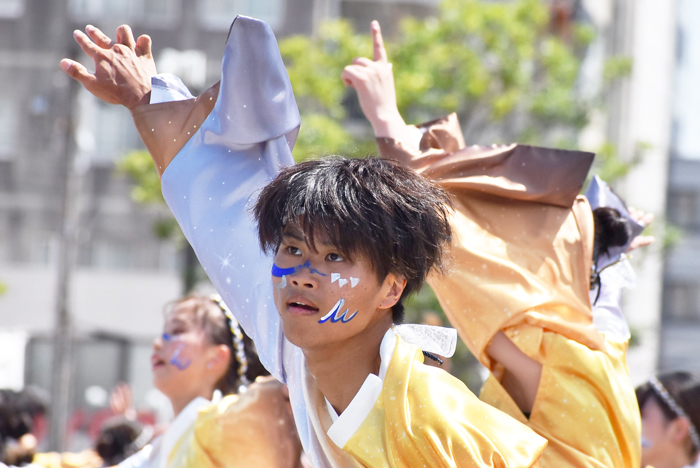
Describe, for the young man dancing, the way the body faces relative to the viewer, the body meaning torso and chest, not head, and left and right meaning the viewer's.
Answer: facing the viewer and to the left of the viewer

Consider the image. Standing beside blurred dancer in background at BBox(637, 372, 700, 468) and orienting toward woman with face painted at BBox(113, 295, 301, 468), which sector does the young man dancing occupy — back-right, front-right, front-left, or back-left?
front-left

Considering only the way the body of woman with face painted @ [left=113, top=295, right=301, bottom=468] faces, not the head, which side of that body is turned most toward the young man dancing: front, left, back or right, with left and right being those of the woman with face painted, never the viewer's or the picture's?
left

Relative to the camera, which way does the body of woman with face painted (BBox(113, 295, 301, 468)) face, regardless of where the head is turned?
to the viewer's left

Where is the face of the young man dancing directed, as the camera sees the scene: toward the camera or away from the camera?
toward the camera

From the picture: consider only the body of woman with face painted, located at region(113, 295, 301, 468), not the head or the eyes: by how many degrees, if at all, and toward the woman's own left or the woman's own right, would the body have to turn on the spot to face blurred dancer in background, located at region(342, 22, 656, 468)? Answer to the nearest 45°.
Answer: approximately 135° to the woman's own left
